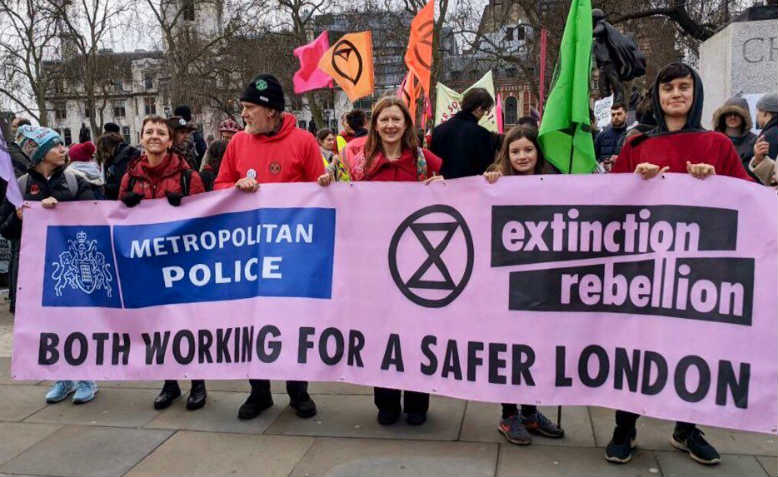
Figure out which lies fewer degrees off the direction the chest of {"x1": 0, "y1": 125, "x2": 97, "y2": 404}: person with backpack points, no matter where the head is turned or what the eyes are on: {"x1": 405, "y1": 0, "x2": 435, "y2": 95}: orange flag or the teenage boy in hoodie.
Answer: the teenage boy in hoodie

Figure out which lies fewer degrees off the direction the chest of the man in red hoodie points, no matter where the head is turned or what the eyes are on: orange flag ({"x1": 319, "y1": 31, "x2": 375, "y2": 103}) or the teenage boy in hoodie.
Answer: the teenage boy in hoodie

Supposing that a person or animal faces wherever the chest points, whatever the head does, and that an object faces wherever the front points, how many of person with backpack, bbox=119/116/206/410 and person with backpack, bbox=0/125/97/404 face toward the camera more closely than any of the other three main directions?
2

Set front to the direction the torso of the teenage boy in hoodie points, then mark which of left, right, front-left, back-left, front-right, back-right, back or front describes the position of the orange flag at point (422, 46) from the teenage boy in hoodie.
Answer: back-right

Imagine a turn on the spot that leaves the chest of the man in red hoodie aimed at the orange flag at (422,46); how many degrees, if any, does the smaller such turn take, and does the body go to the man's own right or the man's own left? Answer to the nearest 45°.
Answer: approximately 135° to the man's own left

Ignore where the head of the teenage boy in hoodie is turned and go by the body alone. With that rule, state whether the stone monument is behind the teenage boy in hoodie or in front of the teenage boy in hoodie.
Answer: behind

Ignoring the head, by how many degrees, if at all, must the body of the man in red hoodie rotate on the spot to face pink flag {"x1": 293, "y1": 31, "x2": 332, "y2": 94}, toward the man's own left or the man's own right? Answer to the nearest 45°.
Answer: approximately 180°

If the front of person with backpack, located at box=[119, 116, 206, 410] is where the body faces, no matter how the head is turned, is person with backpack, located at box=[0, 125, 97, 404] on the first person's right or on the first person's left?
on the first person's right

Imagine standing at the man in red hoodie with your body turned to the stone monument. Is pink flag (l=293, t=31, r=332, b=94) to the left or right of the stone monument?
left

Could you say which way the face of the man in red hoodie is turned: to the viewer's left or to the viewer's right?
to the viewer's left
